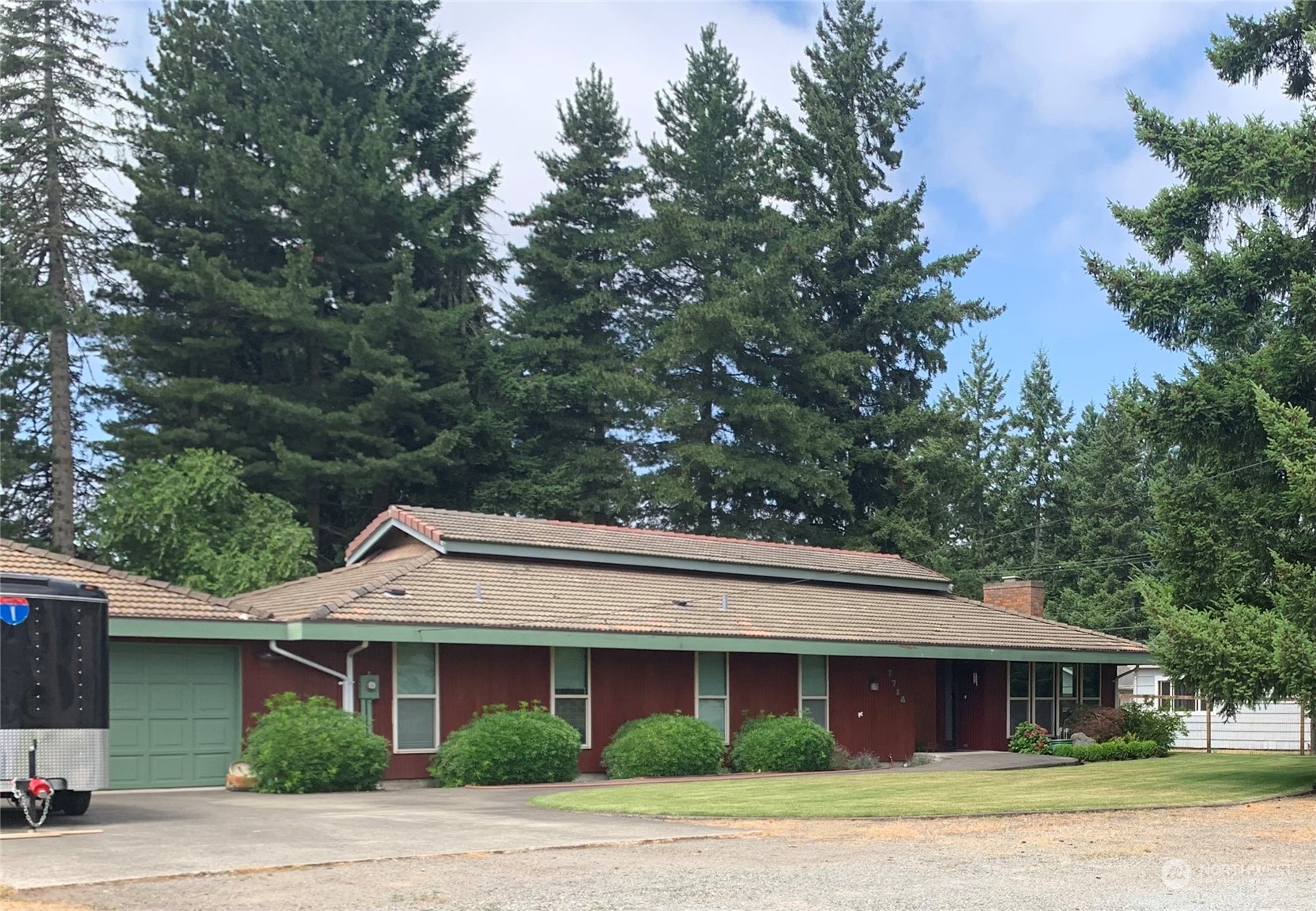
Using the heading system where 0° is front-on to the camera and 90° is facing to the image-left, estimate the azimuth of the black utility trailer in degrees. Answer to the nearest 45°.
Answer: approximately 0°

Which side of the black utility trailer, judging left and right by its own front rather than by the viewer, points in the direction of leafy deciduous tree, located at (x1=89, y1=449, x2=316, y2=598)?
back

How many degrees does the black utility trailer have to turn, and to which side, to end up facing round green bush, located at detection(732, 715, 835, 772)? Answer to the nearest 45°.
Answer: approximately 135° to its left

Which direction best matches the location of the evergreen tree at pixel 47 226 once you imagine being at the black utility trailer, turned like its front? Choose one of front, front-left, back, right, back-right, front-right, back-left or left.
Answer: back
